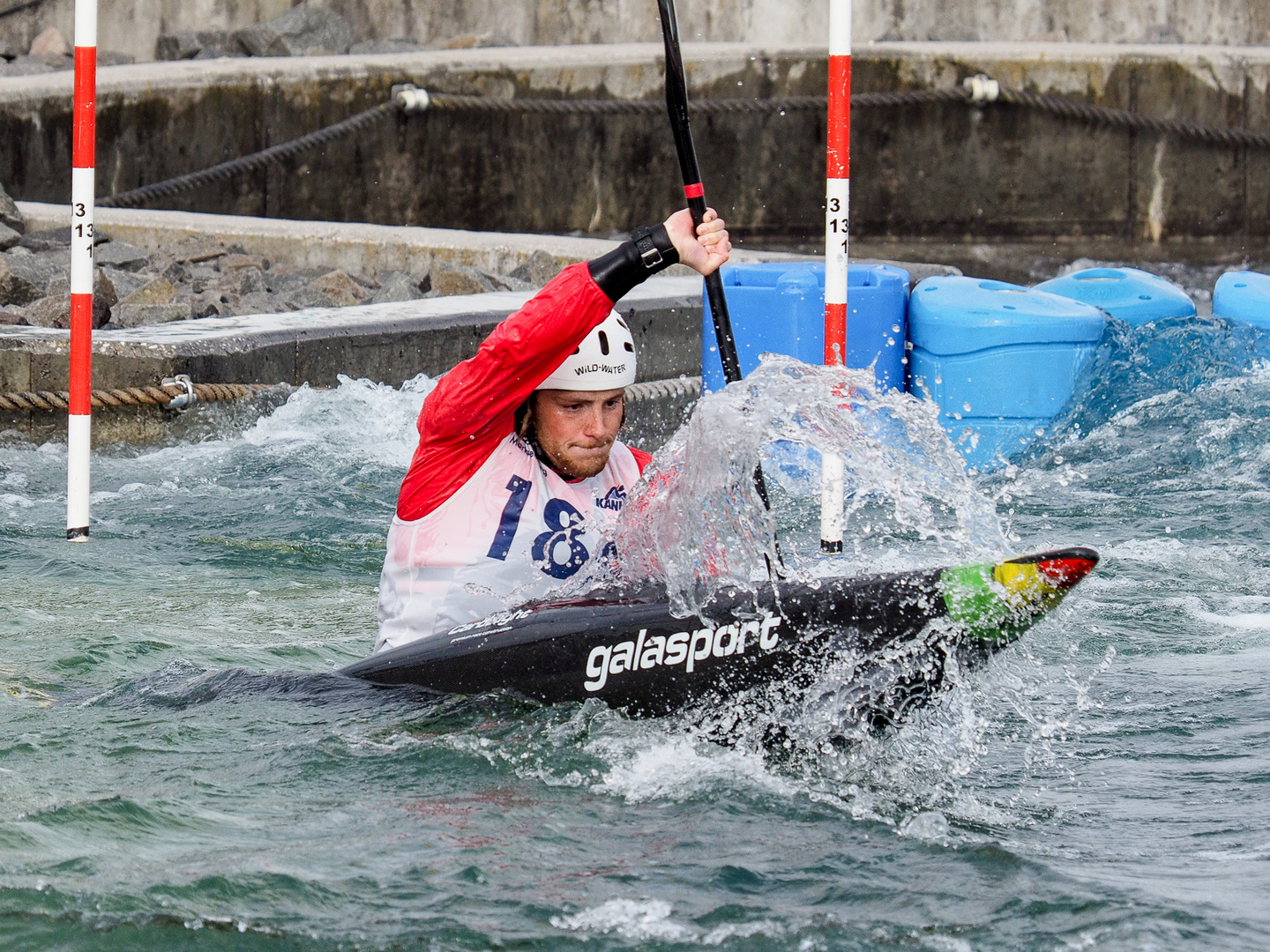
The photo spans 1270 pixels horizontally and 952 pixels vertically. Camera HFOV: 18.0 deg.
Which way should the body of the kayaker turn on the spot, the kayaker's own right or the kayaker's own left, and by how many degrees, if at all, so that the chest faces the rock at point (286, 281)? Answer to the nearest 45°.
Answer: approximately 135° to the kayaker's own left

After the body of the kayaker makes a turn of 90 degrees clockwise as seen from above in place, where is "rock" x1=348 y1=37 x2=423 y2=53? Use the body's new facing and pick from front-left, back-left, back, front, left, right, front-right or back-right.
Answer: back-right

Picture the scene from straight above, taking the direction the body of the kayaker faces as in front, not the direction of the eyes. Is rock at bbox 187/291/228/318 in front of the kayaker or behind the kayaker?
behind

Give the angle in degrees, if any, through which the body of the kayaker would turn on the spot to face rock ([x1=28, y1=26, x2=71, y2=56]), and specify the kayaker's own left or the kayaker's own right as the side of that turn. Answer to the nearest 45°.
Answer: approximately 135° to the kayaker's own left

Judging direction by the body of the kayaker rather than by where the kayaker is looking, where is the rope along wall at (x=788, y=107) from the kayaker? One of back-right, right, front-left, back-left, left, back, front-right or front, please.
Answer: back-left

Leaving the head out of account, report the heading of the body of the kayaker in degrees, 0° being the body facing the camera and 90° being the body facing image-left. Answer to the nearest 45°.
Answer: approximately 315°
